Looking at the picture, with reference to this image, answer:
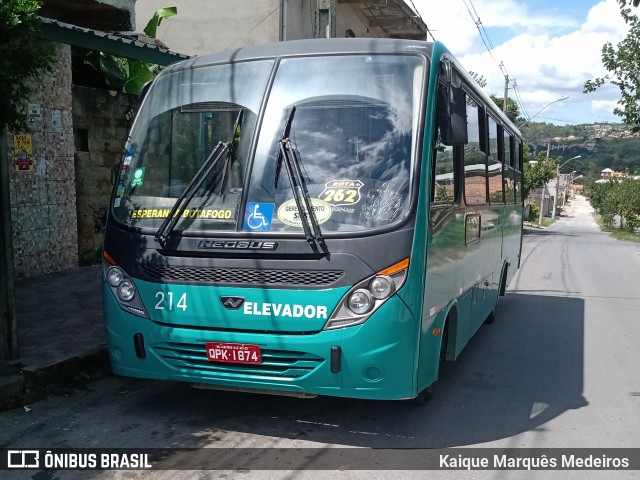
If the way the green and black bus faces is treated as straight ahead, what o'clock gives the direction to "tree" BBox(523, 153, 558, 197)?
The tree is roughly at 5 o'clock from the green and black bus.

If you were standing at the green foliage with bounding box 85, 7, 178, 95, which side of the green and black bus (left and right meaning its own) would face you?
right

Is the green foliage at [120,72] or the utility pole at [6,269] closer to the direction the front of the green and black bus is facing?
the utility pole

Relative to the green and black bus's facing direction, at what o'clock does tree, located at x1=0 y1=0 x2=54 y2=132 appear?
The tree is roughly at 2 o'clock from the green and black bus.

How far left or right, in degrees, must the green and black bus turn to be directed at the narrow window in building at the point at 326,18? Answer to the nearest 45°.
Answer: approximately 135° to its right

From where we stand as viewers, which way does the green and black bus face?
facing the viewer and to the left of the viewer

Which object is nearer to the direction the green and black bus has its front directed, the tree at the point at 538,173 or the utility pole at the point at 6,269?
the utility pole

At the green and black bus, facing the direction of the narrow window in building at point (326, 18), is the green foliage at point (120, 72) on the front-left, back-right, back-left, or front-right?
front-left
